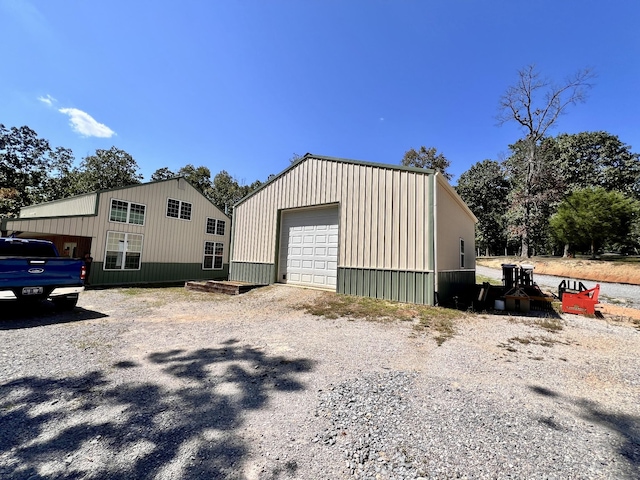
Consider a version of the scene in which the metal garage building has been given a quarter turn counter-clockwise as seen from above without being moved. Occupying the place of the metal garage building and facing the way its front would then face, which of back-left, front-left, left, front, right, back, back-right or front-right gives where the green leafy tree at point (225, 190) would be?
back

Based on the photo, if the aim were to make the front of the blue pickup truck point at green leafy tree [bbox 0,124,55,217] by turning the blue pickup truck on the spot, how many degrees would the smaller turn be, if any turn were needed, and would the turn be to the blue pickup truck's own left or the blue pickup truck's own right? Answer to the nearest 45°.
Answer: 0° — it already faces it

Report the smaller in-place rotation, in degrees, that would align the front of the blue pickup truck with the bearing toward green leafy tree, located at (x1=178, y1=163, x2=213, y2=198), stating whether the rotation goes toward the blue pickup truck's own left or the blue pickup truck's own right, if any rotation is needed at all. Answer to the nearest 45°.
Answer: approximately 45° to the blue pickup truck's own right

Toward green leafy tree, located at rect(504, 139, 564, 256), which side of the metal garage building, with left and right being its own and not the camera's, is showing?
back

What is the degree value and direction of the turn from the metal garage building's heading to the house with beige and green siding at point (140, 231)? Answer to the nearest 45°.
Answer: approximately 45° to its right

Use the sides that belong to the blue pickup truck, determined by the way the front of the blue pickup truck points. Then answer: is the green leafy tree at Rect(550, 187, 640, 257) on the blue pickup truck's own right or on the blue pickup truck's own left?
on the blue pickup truck's own right

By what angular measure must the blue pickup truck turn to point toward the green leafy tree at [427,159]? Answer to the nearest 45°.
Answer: approximately 90° to its right

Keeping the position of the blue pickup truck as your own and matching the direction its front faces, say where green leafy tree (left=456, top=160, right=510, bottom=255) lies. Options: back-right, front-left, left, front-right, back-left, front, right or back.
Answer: right

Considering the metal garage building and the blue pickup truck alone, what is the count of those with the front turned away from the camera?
1

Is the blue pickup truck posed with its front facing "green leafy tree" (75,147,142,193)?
yes

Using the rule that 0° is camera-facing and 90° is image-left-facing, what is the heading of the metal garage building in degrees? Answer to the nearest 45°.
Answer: approximately 45°

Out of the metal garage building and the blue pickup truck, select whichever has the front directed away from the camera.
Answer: the blue pickup truck

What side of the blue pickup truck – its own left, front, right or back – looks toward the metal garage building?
right

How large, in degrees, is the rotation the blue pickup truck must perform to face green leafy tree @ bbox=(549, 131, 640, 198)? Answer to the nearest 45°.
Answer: approximately 90° to its right

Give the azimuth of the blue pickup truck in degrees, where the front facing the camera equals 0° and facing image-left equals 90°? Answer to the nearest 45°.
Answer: approximately 180°

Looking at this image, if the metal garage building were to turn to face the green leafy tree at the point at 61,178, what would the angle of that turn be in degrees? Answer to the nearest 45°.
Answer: approximately 90° to its right

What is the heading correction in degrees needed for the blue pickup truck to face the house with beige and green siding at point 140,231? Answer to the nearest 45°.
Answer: approximately 45° to its right

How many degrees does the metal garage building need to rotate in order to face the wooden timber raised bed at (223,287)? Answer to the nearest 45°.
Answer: approximately 45° to its right
